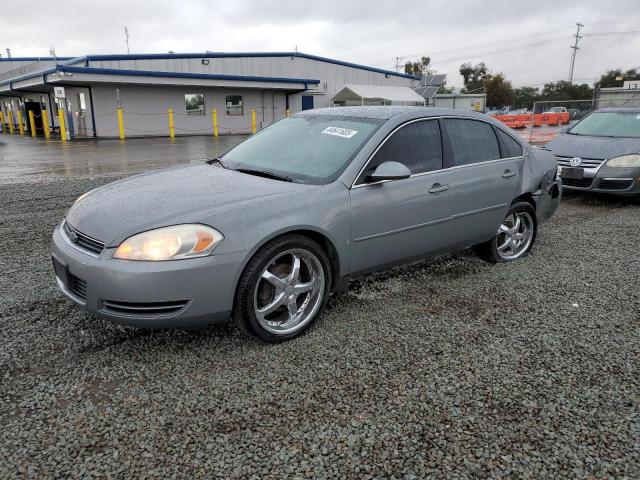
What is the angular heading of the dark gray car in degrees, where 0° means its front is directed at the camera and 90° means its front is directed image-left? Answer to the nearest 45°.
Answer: approximately 45°

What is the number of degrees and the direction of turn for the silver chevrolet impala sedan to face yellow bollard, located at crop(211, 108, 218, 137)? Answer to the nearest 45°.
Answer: approximately 135° to its right

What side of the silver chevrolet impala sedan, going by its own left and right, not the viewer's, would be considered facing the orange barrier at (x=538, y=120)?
back

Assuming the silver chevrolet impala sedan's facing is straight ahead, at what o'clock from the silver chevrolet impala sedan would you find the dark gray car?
The dark gray car is roughly at 6 o'clock from the silver chevrolet impala sedan.

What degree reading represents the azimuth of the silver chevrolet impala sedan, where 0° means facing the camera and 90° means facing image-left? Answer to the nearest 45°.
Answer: approximately 45°

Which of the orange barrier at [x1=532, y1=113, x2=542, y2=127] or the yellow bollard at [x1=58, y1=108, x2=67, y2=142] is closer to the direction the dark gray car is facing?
the yellow bollard
